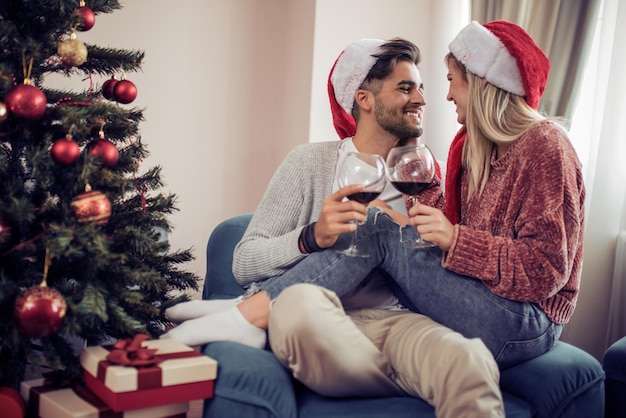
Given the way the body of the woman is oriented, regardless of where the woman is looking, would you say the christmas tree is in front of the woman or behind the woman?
in front

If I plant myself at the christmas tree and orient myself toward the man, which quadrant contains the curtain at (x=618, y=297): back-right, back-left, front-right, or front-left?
front-left

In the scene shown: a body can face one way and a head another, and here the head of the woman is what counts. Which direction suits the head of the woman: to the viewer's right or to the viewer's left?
to the viewer's left

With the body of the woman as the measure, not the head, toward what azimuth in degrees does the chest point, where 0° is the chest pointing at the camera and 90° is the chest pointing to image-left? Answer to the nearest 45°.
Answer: approximately 90°

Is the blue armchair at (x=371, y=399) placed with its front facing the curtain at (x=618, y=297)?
no

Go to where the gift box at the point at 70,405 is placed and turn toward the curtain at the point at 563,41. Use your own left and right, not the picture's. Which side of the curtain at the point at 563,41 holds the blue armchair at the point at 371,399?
right

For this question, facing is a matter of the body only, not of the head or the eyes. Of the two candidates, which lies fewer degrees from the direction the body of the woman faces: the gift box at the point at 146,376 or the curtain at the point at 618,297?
the gift box

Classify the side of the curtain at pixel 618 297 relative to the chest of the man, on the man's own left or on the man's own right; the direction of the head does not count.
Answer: on the man's own left

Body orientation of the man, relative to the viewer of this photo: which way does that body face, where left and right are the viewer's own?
facing the viewer and to the right of the viewer

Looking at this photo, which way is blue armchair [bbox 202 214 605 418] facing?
toward the camera

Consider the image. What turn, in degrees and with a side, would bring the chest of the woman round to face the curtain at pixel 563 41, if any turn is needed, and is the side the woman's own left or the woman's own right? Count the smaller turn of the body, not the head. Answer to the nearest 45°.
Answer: approximately 90° to the woman's own right

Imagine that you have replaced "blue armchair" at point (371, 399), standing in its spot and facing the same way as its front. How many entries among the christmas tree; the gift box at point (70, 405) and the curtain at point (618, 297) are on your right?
2

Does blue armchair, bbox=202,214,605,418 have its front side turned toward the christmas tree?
no
